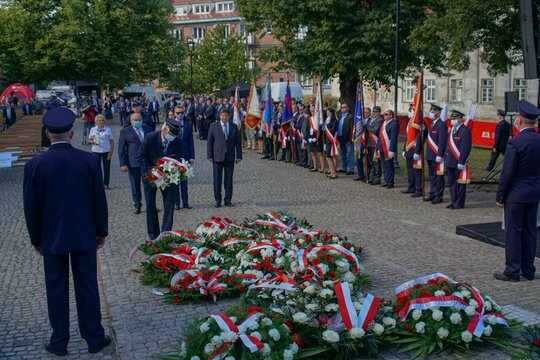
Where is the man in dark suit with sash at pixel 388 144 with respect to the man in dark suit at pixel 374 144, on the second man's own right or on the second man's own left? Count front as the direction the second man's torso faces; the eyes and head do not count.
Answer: on the second man's own left

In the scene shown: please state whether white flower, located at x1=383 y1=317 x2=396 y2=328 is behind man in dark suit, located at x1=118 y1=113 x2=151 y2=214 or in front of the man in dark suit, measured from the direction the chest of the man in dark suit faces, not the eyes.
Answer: in front

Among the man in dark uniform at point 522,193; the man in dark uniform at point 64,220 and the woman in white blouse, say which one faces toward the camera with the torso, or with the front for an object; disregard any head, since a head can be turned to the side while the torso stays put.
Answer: the woman in white blouse

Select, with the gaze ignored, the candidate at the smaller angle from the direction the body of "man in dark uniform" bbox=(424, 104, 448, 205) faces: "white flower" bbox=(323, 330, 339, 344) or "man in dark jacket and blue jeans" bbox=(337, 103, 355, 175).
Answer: the white flower

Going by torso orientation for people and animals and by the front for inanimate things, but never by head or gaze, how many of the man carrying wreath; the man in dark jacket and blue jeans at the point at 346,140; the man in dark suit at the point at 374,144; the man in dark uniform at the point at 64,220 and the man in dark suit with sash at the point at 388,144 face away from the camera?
1

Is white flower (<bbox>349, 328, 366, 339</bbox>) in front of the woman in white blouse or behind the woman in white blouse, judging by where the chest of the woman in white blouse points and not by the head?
in front

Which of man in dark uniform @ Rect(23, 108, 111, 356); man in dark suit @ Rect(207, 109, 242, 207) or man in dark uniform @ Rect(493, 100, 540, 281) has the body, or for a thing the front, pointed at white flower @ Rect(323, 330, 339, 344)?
the man in dark suit

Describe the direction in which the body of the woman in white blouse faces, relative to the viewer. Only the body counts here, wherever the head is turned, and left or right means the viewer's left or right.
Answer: facing the viewer

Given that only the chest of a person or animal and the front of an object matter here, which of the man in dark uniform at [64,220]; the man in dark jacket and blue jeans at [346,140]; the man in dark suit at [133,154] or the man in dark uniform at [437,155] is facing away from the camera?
the man in dark uniform at [64,220]

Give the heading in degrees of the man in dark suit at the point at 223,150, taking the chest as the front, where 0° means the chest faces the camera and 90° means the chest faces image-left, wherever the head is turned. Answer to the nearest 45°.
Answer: approximately 0°

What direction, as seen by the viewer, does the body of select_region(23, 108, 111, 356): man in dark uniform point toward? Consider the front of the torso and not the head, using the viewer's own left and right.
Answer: facing away from the viewer

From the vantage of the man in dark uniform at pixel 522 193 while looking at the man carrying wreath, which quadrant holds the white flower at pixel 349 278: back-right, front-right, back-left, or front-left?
front-left

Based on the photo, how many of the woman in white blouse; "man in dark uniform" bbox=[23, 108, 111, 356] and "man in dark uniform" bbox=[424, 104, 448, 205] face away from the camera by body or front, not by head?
1

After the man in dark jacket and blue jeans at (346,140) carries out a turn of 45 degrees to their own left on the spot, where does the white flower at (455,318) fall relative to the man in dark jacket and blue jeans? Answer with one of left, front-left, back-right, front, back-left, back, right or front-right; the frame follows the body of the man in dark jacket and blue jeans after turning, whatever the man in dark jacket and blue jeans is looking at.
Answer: front

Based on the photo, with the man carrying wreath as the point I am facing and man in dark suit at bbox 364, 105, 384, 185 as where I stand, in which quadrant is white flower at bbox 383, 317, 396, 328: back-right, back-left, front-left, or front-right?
front-left

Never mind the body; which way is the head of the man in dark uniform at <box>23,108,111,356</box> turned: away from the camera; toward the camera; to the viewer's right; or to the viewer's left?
away from the camera

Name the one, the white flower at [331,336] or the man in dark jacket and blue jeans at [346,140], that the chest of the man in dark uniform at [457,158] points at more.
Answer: the white flower

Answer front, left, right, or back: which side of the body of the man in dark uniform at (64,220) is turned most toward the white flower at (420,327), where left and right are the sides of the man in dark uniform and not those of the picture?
right
